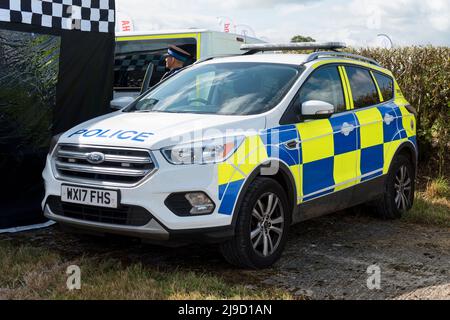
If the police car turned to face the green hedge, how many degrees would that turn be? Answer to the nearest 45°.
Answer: approximately 180°

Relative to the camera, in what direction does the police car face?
facing the viewer and to the left of the viewer

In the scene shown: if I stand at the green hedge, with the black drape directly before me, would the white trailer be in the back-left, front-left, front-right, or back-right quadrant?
front-right

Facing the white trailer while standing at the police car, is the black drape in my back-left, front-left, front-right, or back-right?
front-left

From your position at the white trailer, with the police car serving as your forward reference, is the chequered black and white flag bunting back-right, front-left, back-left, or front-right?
front-right

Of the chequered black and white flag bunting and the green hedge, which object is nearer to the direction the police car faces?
the chequered black and white flag bunting

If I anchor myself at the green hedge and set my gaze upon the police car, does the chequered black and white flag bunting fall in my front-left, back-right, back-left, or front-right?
front-right

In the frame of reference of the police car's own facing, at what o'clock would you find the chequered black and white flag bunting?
The chequered black and white flag bunting is roughly at 3 o'clock from the police car.

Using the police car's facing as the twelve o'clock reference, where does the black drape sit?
The black drape is roughly at 3 o'clock from the police car.

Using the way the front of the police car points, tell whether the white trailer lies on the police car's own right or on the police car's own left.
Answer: on the police car's own right
